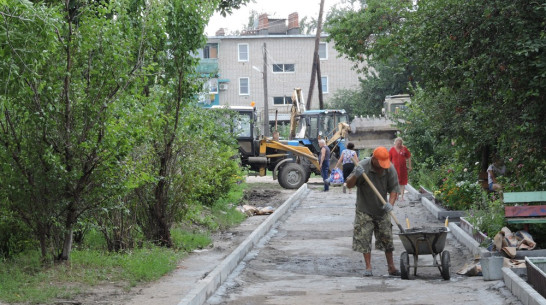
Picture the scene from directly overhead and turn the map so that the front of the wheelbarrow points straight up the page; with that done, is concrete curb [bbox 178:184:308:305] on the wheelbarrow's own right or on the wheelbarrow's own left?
on the wheelbarrow's own right

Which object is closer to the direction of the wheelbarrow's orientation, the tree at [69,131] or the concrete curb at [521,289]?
the concrete curb

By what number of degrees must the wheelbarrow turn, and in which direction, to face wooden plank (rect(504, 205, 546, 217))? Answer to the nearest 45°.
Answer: approximately 135° to its left

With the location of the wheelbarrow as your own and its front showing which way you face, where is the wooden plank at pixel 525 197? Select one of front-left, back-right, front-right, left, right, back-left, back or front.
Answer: back-left

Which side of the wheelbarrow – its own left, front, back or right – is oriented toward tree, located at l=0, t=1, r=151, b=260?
right

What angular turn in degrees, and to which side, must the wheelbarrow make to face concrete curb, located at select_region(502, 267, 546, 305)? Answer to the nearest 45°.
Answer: approximately 45° to its left

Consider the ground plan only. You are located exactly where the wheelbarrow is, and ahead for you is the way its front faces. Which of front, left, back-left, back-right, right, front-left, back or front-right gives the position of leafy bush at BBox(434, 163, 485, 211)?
back

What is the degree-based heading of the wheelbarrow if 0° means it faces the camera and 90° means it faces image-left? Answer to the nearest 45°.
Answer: approximately 0°

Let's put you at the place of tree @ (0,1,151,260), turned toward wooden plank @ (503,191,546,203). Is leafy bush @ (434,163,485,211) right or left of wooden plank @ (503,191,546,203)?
left

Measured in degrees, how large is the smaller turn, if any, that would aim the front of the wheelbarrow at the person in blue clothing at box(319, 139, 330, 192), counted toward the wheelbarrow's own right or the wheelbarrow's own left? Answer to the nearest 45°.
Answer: approximately 180°

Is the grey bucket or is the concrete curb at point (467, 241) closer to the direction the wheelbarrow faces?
the grey bucket

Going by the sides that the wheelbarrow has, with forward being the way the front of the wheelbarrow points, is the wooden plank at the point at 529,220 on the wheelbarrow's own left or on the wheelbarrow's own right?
on the wheelbarrow's own left

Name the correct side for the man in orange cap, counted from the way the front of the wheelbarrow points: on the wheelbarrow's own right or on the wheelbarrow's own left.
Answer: on the wheelbarrow's own right

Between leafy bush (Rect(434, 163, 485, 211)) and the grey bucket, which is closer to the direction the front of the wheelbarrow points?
the grey bucket

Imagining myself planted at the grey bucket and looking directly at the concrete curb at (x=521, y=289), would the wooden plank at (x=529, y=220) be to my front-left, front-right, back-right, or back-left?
back-left
